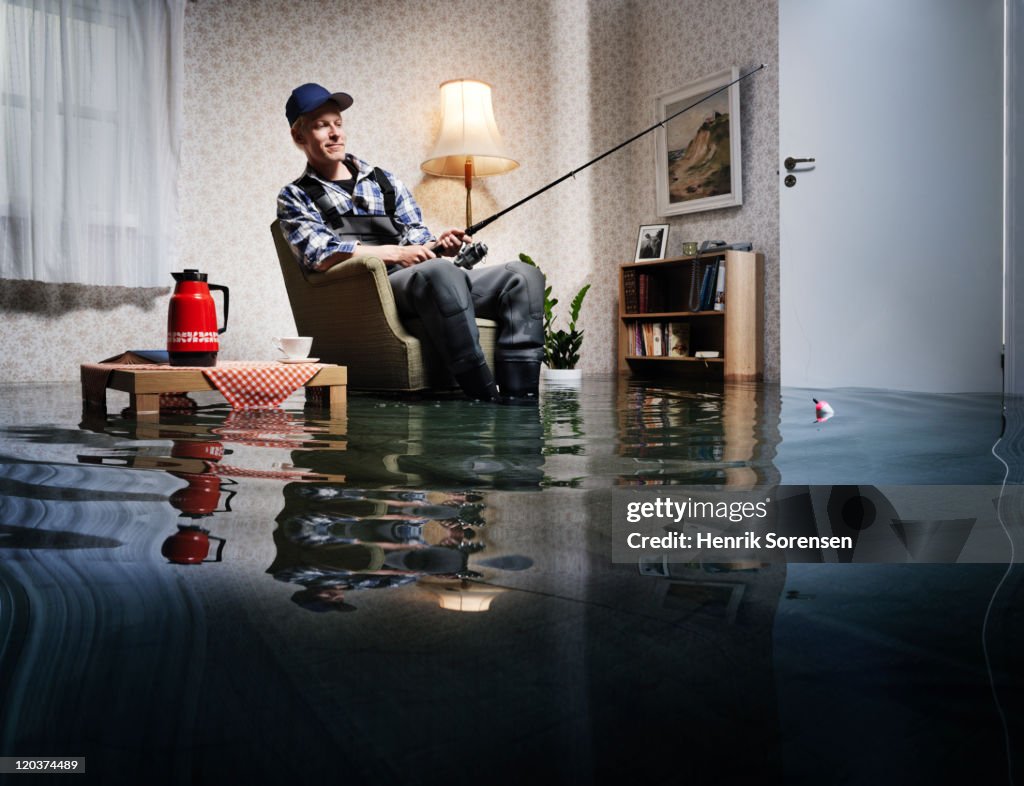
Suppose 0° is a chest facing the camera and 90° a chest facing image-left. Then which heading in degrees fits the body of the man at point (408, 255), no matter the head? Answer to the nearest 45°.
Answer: approximately 315°

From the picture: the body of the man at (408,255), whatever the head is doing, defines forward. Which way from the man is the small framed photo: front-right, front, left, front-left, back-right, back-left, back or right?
left

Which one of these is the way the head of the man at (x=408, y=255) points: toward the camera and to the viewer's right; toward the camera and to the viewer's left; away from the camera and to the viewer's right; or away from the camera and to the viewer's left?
toward the camera and to the viewer's right

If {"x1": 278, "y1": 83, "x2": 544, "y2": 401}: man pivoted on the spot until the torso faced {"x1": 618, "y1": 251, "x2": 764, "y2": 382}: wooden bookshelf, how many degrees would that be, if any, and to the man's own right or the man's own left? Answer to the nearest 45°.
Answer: approximately 90° to the man's own left

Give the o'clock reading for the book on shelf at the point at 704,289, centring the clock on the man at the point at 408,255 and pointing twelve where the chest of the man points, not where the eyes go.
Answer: The book on shelf is roughly at 9 o'clock from the man.

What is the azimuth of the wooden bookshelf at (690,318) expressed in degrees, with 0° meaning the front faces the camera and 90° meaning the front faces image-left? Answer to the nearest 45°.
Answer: approximately 45°

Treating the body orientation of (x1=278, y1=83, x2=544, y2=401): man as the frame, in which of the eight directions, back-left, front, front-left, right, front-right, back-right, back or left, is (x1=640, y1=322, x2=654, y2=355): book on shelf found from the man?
left

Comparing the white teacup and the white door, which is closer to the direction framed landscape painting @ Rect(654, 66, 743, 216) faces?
the white teacup

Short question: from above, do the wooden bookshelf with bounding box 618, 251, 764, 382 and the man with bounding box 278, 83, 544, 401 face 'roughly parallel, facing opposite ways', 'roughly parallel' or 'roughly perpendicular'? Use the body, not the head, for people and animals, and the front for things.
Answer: roughly perpendicular

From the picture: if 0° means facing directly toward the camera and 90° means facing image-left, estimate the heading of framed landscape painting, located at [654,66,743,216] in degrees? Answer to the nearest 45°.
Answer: approximately 45°

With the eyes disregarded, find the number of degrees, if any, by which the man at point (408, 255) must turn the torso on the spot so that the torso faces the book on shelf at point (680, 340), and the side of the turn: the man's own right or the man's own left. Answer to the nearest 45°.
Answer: approximately 90° to the man's own left

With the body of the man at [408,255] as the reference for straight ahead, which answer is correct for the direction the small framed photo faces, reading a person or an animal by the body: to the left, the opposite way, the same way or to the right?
to the right

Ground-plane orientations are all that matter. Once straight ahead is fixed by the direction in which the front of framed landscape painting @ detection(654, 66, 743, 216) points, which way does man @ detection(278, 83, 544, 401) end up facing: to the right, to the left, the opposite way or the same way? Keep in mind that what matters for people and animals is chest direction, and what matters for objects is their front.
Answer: to the left
